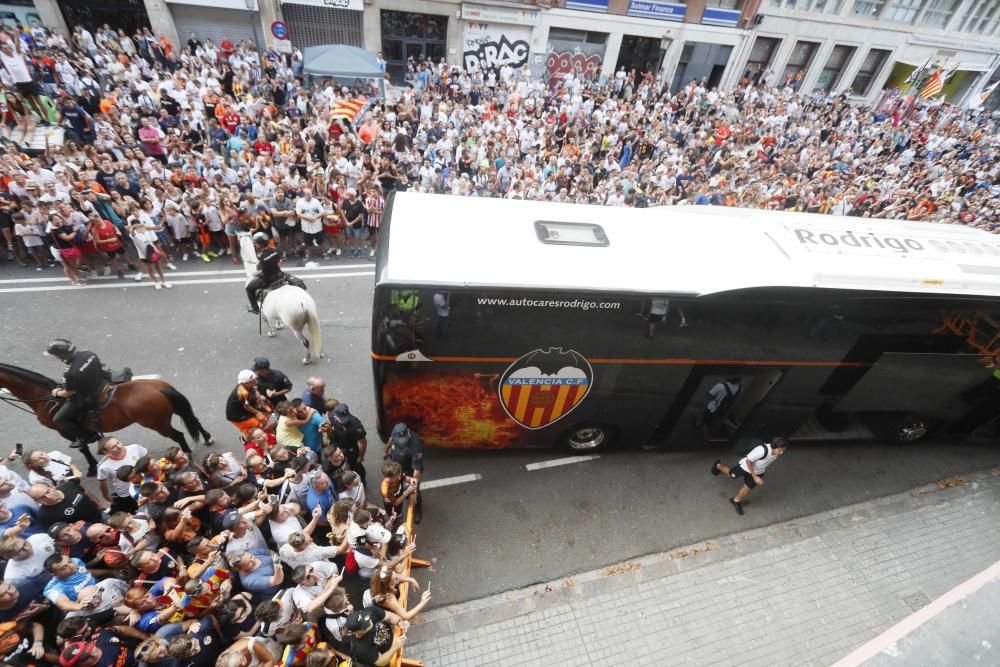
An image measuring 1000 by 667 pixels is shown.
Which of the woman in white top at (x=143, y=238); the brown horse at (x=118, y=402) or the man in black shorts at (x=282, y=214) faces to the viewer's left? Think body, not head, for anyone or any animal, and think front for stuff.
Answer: the brown horse

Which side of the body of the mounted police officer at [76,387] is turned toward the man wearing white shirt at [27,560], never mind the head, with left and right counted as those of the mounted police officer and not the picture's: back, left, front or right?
left

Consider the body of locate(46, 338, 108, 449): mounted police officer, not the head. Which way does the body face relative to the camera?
to the viewer's left

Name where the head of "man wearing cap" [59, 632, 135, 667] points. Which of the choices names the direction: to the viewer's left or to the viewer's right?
to the viewer's right

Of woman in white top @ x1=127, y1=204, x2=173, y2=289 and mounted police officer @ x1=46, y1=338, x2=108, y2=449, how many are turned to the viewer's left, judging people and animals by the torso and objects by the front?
1

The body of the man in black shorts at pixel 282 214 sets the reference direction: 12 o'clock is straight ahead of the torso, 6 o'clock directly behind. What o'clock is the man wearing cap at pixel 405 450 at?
The man wearing cap is roughly at 12 o'clock from the man in black shorts.

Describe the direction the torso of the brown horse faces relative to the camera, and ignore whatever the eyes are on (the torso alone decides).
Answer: to the viewer's left

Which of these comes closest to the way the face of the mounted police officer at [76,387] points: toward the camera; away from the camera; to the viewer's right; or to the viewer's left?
to the viewer's left

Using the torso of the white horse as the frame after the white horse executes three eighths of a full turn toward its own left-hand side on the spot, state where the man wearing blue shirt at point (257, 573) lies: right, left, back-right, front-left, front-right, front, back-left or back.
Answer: front

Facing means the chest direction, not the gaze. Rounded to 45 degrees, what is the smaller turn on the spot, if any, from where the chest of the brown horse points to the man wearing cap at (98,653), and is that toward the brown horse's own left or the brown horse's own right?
approximately 90° to the brown horse's own left
